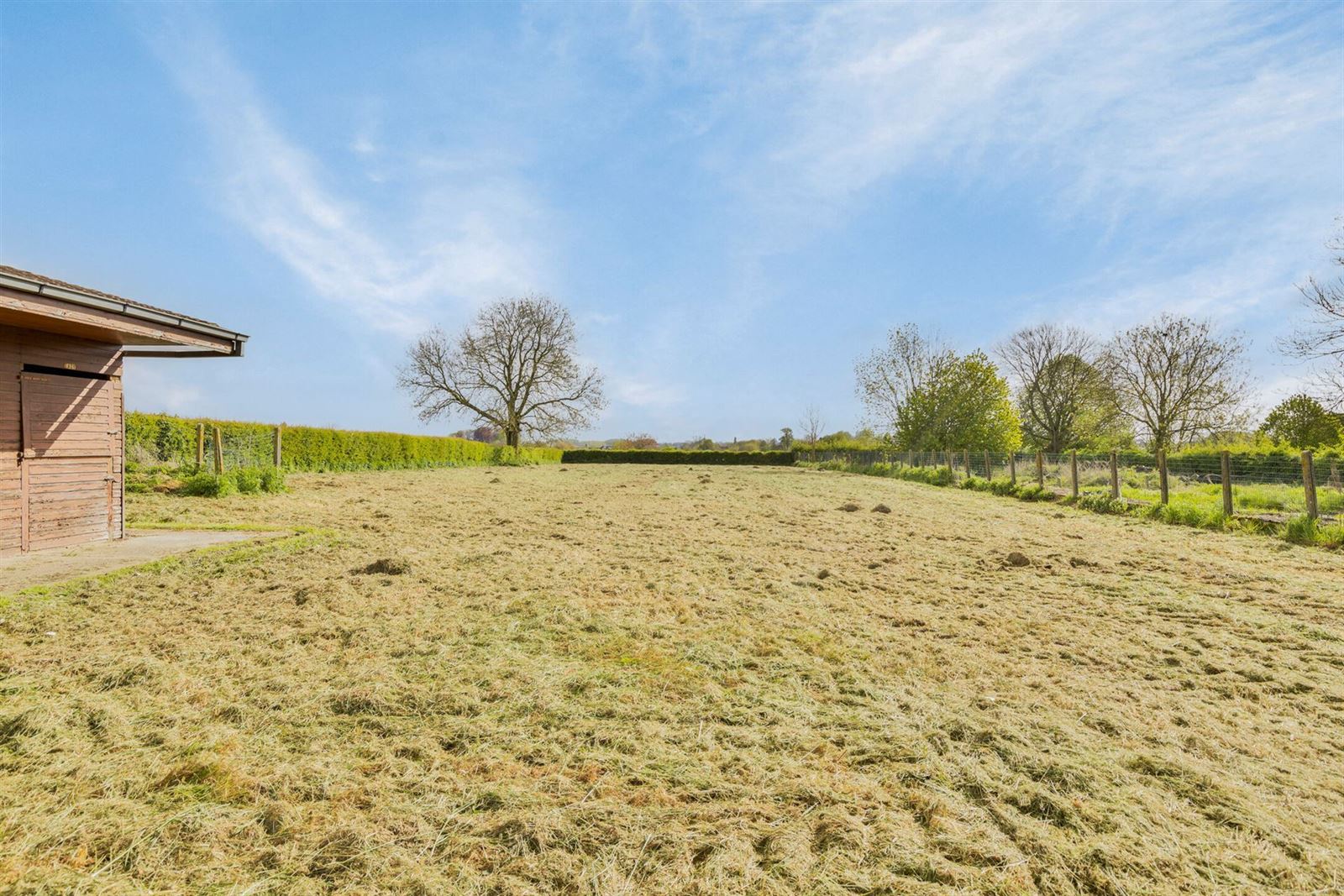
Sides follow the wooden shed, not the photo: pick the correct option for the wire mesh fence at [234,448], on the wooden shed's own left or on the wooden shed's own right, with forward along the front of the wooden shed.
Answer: on the wooden shed's own left

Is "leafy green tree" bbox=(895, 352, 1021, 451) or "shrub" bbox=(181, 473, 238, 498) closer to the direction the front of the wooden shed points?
the leafy green tree

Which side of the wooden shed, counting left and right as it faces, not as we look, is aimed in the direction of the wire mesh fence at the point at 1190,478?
front

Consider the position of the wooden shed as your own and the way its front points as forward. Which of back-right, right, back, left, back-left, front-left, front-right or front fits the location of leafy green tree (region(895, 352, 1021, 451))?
front-left

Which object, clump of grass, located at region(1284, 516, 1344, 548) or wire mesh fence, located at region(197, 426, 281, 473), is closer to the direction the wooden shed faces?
the clump of grass

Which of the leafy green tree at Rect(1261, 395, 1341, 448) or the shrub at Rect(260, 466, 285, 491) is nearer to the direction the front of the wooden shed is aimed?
the leafy green tree

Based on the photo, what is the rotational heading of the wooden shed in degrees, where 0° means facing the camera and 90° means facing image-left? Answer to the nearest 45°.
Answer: approximately 315°

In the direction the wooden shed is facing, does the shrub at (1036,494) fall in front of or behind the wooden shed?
in front

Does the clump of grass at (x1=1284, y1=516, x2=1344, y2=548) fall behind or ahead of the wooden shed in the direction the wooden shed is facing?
ahead

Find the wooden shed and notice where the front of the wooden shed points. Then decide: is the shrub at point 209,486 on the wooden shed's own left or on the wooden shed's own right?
on the wooden shed's own left

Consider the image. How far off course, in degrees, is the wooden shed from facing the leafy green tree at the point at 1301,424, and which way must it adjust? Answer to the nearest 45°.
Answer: approximately 45° to its left
